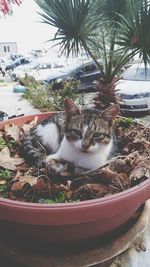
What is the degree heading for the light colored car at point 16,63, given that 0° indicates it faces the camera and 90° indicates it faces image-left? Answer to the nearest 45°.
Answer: approximately 45°

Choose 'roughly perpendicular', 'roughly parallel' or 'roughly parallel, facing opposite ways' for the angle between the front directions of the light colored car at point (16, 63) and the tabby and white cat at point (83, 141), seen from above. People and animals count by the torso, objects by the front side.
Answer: roughly perpendicular

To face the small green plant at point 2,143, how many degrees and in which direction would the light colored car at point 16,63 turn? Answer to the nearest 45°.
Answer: approximately 45° to its left

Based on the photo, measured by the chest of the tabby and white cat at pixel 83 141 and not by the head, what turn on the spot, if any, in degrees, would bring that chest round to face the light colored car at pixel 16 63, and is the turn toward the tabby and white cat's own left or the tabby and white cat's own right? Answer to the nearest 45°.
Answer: approximately 135° to the tabby and white cat's own left

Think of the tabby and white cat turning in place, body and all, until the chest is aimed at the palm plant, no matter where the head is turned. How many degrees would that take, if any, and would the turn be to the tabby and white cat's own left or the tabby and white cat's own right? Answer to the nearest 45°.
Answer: approximately 135° to the tabby and white cat's own left

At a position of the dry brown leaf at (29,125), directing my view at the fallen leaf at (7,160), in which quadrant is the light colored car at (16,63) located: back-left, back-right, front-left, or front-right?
back-right

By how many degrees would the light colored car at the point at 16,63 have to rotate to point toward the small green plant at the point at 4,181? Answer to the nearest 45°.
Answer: approximately 45° to its left

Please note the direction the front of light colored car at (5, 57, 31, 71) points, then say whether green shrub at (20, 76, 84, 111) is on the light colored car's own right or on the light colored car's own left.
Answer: on the light colored car's own left
